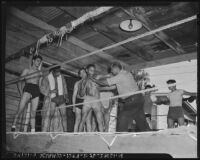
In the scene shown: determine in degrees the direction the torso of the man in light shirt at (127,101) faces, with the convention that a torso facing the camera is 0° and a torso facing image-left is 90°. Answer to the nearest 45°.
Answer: approximately 90°

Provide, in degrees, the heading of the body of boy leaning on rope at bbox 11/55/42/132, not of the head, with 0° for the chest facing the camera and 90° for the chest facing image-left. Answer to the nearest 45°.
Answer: approximately 315°

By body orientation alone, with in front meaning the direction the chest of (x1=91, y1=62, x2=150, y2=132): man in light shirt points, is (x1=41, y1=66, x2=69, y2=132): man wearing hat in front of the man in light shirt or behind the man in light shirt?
in front

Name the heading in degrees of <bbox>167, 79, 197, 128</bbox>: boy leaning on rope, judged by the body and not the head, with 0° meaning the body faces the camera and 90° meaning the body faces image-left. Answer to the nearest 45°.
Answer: approximately 45°
